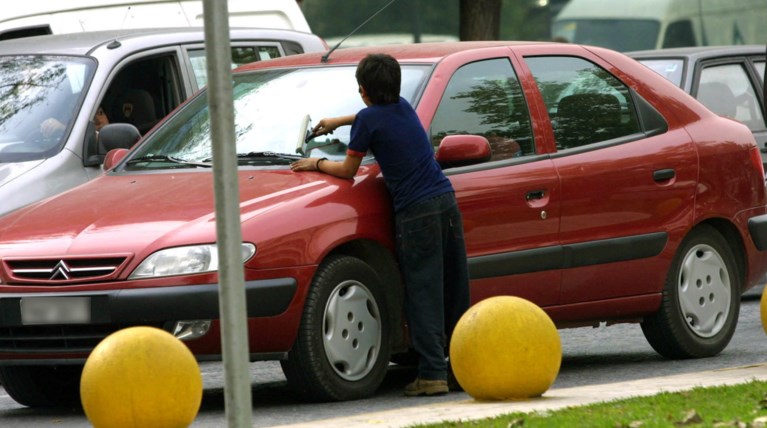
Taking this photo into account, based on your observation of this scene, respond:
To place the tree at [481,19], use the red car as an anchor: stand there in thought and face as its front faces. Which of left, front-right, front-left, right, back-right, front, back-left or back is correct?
back-right

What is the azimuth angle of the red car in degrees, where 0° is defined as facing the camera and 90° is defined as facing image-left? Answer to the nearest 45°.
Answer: approximately 45°

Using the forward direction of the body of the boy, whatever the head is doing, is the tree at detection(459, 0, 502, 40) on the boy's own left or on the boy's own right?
on the boy's own right

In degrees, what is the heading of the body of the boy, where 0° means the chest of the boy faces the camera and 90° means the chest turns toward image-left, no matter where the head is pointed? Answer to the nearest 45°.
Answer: approximately 135°

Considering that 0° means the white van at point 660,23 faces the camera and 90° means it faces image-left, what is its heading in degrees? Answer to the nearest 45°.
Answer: approximately 45°

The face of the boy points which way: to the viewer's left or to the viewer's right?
to the viewer's left

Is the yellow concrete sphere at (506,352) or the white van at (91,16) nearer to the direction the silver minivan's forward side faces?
the yellow concrete sphere

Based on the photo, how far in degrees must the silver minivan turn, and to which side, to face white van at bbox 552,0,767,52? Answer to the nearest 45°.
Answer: approximately 180°
